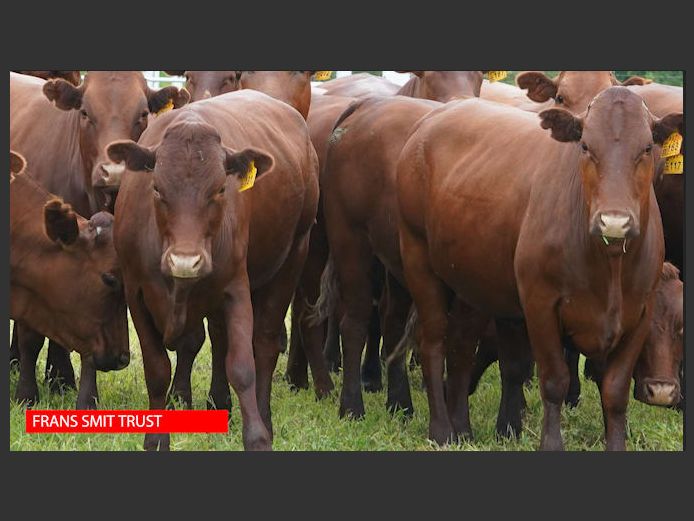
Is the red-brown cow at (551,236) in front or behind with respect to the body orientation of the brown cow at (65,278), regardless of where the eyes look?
in front

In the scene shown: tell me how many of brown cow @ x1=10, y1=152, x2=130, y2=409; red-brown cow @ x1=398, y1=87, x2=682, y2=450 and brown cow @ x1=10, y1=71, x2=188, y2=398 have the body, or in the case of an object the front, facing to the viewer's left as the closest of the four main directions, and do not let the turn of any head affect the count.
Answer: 0

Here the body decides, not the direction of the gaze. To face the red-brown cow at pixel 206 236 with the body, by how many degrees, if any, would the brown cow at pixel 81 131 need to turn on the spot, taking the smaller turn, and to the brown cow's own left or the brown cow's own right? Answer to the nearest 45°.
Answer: approximately 45° to the brown cow's own right

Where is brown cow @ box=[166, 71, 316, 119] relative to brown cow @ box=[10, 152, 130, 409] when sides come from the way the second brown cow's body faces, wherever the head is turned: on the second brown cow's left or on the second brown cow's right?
on the second brown cow's left

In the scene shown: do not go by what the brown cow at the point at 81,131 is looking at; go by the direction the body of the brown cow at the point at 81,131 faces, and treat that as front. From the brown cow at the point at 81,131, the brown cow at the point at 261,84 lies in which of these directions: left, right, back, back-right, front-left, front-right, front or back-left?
left

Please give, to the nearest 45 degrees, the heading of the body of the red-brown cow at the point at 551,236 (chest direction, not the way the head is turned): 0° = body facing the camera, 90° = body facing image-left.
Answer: approximately 315°

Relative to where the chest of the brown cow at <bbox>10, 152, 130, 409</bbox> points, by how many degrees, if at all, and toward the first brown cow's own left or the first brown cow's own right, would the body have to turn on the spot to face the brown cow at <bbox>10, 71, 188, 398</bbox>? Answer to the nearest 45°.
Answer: approximately 135° to the first brown cow's own left

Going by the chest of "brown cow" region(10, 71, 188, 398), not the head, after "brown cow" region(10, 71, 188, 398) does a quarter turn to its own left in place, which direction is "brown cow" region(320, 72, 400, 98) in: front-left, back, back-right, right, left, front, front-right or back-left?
front

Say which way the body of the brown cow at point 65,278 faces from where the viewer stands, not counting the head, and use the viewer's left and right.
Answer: facing the viewer and to the right of the viewer

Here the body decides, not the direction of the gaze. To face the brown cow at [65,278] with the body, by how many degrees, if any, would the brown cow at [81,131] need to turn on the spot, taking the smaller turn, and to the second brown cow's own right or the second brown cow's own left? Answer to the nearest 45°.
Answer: approximately 45° to the second brown cow's own right
